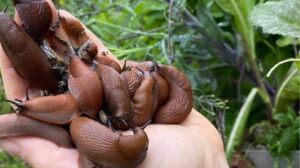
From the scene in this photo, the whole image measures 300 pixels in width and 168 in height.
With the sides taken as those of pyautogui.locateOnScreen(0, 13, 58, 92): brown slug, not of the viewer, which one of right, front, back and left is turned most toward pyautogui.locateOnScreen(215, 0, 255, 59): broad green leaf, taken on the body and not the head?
right

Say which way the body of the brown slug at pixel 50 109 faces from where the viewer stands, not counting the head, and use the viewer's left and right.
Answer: facing to the left of the viewer

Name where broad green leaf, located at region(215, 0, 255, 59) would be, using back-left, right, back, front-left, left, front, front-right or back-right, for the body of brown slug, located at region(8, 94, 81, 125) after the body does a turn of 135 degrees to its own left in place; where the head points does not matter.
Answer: left

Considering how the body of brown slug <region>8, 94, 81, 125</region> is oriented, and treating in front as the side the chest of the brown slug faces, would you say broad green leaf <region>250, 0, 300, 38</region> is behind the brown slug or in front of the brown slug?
behind

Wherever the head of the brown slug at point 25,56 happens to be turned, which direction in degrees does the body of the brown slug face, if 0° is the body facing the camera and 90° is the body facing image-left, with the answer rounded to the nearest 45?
approximately 135°
